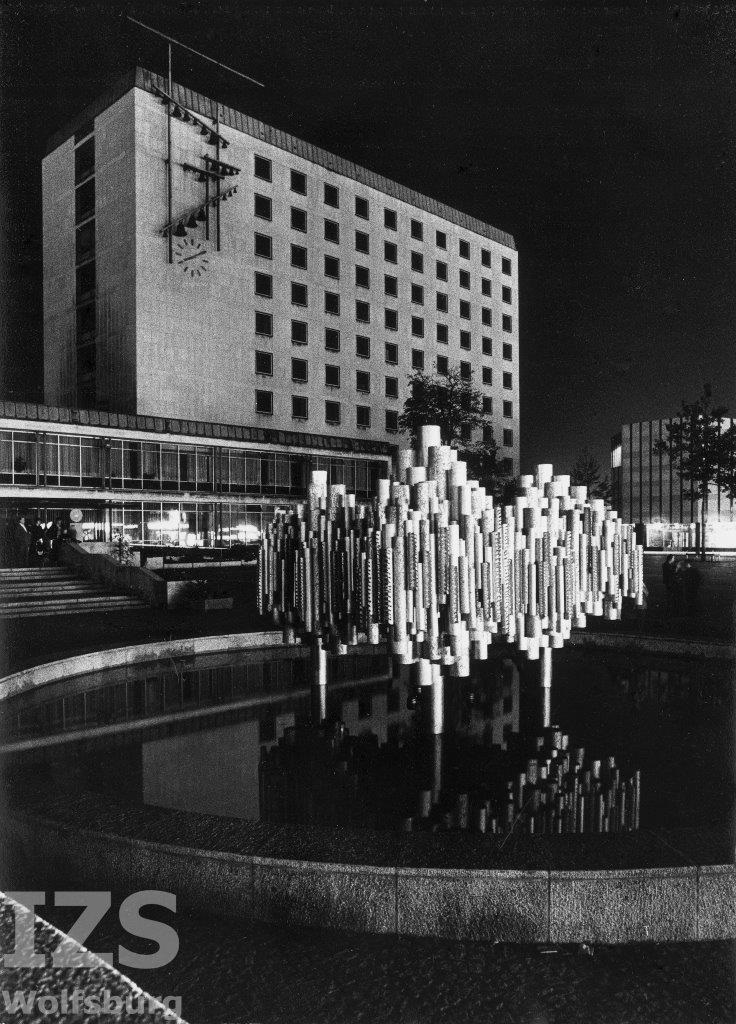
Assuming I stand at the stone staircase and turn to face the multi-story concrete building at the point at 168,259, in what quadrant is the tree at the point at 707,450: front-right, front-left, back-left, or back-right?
front-right

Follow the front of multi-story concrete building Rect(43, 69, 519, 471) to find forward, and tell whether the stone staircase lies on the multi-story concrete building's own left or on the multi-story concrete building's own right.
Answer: on the multi-story concrete building's own right

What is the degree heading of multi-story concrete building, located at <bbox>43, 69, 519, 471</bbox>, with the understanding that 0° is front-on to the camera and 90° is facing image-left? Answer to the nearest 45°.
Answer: approximately 315°

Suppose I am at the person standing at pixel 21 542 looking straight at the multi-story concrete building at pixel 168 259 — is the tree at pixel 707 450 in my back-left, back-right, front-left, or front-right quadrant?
front-right

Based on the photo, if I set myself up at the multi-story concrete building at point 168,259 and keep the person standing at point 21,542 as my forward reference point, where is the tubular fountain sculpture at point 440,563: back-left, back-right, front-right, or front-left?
front-left

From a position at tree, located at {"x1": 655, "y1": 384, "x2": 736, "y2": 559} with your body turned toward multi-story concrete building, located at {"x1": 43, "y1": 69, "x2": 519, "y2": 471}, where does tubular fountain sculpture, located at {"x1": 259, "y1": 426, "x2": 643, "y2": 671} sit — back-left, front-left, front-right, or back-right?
front-left

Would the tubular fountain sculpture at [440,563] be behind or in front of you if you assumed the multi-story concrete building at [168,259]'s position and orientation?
in front

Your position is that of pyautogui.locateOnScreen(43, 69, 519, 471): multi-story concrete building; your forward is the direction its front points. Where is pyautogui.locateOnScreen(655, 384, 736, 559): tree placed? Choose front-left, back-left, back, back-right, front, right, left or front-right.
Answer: front-left
